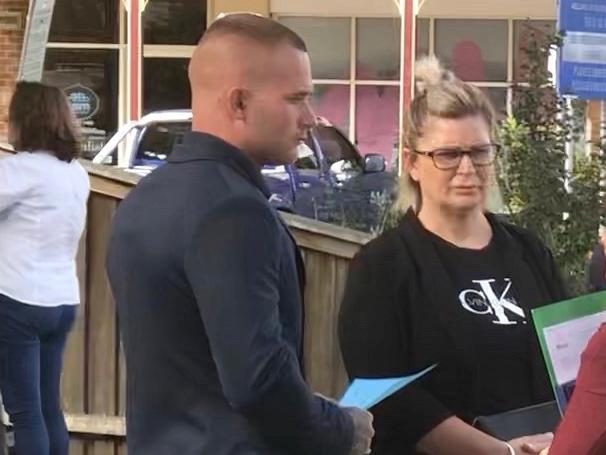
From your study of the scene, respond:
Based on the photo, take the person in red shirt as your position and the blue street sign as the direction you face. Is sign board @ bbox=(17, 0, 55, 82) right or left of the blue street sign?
left

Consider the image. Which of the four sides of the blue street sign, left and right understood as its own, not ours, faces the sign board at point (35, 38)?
right

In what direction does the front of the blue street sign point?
toward the camera

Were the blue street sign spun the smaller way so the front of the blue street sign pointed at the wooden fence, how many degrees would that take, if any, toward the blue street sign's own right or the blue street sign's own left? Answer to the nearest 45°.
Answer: approximately 45° to the blue street sign's own right

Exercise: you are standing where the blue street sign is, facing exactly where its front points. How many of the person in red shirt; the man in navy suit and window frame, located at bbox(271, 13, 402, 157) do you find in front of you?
2

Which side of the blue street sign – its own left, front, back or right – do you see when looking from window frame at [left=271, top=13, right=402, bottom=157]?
back

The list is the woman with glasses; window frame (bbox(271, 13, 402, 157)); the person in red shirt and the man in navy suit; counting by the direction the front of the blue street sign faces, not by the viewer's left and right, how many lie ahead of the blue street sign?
3

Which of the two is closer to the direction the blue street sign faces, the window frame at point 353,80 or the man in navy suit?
the man in navy suit

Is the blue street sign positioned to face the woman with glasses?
yes

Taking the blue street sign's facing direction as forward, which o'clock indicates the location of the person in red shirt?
The person in red shirt is roughly at 12 o'clock from the blue street sign.

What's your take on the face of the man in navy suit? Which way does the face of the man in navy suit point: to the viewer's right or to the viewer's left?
to the viewer's right

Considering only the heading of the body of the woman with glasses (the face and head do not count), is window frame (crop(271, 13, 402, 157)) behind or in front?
behind

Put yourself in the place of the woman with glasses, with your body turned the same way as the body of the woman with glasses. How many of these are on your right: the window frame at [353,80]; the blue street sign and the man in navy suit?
1

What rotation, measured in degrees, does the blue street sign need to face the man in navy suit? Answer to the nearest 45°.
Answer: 0° — it already faces them
